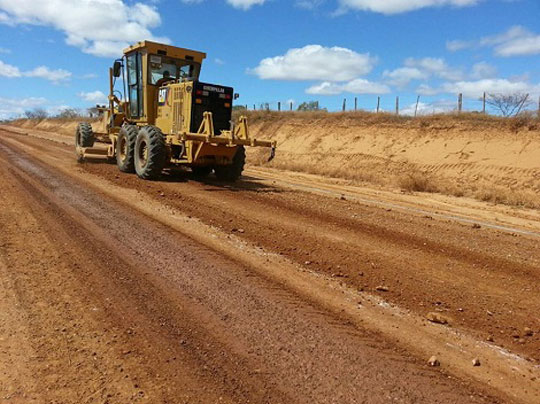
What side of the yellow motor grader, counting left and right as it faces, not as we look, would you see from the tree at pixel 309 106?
right

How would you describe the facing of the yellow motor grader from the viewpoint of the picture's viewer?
facing away from the viewer and to the left of the viewer
